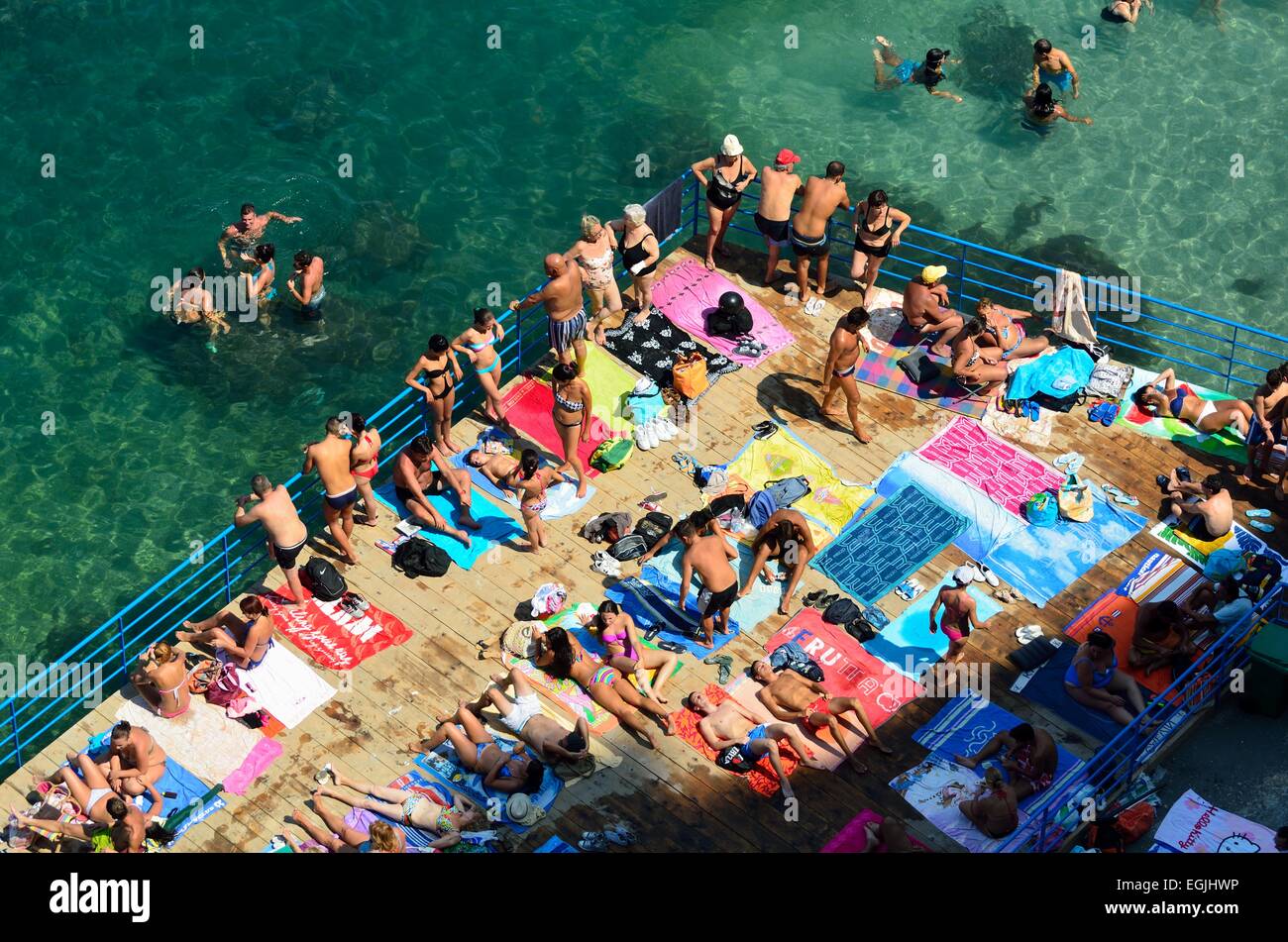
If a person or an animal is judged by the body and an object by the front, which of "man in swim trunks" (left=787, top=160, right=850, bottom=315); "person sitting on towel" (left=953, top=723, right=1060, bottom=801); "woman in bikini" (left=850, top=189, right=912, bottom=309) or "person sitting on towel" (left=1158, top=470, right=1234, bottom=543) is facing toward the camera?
the woman in bikini

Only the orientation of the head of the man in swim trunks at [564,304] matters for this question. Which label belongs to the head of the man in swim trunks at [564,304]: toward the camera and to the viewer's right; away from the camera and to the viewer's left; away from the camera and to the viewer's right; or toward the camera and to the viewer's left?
away from the camera and to the viewer's left

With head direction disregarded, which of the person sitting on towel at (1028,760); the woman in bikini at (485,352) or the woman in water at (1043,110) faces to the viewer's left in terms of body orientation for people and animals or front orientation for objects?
the person sitting on towel

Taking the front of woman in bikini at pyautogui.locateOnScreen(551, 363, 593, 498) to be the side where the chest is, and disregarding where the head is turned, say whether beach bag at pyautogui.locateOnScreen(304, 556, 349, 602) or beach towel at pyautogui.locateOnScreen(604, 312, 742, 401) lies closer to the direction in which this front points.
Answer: the beach bag

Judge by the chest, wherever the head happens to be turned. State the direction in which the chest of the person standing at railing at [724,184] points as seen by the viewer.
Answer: toward the camera

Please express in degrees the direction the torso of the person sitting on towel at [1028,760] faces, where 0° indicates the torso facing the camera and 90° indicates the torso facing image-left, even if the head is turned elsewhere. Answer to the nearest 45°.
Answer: approximately 90°

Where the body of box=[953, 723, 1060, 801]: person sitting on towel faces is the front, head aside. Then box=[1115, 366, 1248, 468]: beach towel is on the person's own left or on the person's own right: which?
on the person's own right

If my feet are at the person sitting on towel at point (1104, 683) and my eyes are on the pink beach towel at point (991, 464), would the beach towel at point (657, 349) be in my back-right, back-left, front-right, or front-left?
front-left

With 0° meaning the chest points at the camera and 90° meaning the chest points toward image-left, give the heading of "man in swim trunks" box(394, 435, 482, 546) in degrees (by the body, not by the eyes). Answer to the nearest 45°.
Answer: approximately 315°

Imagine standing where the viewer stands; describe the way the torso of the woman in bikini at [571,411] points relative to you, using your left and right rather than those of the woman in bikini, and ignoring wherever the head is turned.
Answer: facing the viewer and to the left of the viewer

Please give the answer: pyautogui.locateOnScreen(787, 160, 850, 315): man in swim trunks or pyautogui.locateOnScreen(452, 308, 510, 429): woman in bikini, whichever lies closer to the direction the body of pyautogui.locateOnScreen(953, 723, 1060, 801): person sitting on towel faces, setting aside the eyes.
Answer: the woman in bikini

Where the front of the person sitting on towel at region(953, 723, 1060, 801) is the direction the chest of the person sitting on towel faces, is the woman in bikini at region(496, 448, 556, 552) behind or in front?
in front

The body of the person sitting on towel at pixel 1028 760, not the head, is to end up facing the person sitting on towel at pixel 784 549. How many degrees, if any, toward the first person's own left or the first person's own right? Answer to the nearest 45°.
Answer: approximately 45° to the first person's own right

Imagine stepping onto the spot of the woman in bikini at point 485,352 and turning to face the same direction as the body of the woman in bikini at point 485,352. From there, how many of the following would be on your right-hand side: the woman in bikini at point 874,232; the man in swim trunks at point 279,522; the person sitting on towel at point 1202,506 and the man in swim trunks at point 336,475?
2

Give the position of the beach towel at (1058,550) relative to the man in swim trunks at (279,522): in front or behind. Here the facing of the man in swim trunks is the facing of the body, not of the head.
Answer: behind

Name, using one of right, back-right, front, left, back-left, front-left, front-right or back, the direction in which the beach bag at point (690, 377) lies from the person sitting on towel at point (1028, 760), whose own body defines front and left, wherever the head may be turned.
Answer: front-right

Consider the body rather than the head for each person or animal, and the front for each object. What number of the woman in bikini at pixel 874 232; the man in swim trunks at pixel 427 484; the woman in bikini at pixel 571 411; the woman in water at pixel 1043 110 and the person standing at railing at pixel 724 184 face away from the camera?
1
